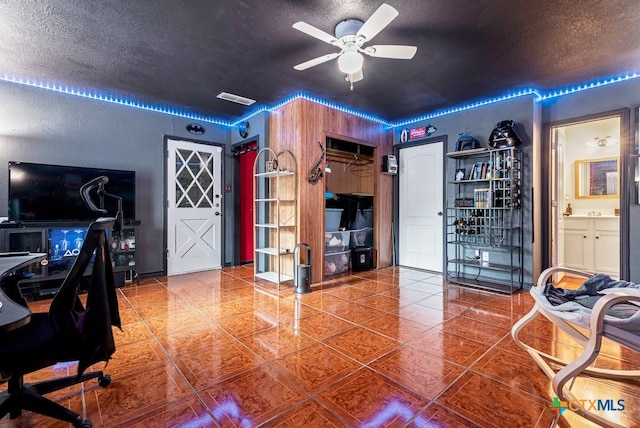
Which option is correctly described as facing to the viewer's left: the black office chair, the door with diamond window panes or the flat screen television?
the black office chair

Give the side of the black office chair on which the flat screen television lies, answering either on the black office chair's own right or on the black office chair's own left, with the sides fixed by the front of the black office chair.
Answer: on the black office chair's own right

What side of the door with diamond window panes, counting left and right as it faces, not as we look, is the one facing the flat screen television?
right

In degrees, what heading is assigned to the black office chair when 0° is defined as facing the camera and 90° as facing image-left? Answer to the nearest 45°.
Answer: approximately 90°

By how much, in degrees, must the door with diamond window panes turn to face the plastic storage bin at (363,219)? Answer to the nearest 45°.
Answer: approximately 45° to its left

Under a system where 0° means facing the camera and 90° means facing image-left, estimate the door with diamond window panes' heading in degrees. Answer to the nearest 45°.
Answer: approximately 315°

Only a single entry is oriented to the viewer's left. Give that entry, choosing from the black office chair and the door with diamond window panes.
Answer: the black office chair
